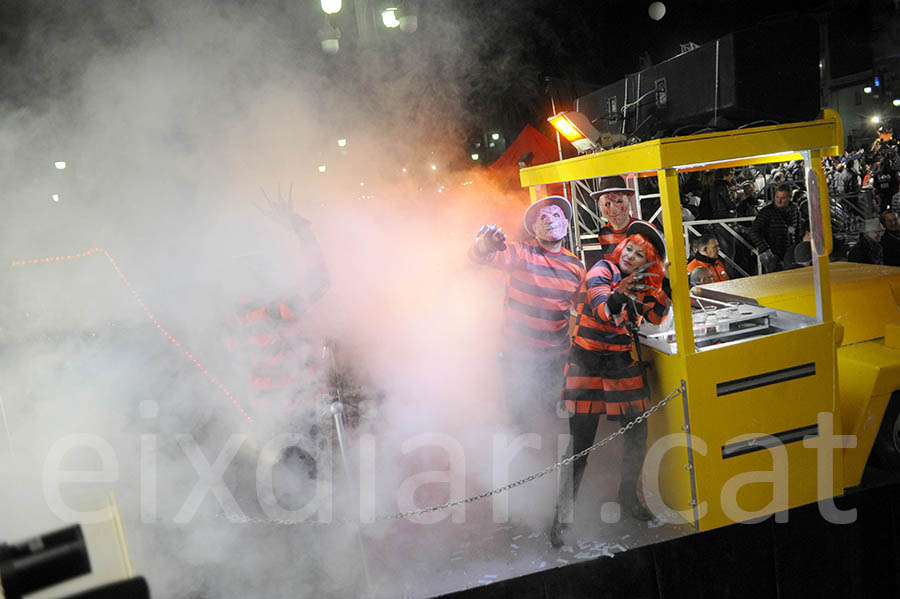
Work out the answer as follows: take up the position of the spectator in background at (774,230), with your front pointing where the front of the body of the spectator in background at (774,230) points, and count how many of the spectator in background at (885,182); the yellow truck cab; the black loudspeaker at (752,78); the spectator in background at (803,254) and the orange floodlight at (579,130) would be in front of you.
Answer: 4

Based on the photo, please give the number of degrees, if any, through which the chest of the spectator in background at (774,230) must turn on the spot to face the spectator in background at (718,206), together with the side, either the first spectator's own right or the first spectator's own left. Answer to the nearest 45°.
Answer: approximately 135° to the first spectator's own right

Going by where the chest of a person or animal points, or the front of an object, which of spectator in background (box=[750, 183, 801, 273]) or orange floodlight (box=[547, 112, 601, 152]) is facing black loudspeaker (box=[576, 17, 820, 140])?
the spectator in background

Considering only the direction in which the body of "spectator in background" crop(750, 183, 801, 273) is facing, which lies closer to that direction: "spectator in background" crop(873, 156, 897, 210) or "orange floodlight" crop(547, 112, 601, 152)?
the orange floodlight

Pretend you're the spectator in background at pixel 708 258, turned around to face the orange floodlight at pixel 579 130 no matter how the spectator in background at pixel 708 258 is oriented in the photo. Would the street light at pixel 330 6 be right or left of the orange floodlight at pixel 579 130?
right

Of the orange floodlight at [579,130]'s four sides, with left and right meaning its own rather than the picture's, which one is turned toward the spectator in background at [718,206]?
back

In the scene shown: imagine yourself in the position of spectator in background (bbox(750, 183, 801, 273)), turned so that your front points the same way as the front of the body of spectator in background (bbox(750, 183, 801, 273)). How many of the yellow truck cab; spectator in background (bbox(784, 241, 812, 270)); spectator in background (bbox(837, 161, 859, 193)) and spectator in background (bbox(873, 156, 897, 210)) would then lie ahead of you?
2

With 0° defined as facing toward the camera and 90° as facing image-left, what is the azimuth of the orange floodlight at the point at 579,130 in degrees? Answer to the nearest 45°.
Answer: approximately 45°

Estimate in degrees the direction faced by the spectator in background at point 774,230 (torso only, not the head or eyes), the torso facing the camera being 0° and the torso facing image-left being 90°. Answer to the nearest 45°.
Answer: approximately 0°

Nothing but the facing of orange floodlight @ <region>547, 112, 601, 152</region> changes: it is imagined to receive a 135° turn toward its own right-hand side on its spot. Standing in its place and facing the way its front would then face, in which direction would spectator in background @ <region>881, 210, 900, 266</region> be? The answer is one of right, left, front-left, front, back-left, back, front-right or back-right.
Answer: front-right

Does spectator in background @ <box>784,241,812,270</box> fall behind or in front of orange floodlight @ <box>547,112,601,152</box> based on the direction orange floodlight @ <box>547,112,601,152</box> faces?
behind
